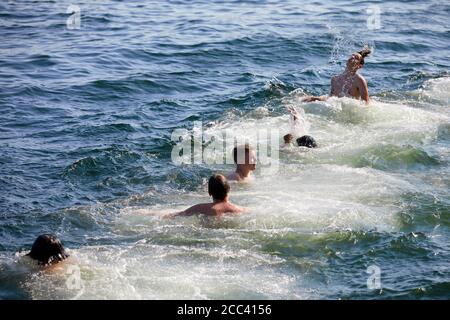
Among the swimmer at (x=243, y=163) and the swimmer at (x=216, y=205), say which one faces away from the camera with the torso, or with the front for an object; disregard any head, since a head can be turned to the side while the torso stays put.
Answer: the swimmer at (x=216, y=205)

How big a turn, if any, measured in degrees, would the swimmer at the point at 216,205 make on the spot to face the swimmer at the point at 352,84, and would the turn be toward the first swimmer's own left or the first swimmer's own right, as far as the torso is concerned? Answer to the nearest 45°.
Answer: approximately 45° to the first swimmer's own right

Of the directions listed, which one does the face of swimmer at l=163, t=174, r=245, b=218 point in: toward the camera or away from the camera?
away from the camera

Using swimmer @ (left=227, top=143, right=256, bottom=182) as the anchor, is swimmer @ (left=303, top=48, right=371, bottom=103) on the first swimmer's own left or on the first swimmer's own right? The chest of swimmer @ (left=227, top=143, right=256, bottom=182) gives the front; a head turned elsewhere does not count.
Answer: on the first swimmer's own left

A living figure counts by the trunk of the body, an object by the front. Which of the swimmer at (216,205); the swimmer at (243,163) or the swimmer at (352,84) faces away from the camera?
the swimmer at (216,205)

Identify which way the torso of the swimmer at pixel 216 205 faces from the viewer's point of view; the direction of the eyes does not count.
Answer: away from the camera

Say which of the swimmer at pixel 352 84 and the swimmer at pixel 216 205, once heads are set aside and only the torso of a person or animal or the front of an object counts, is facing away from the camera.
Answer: the swimmer at pixel 216 205
